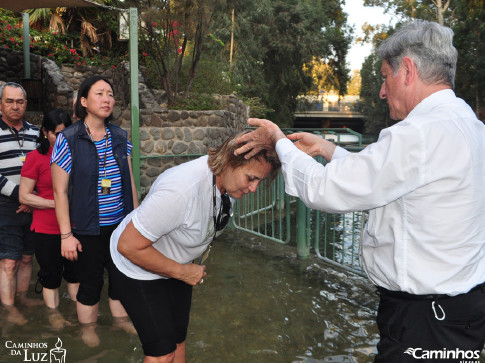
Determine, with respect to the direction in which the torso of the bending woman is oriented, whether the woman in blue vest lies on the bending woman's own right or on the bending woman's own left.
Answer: on the bending woman's own left

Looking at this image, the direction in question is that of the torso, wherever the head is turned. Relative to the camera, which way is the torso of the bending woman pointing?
to the viewer's right

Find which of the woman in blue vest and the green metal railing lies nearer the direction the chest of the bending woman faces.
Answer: the green metal railing

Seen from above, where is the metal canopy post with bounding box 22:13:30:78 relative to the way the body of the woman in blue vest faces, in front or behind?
behind

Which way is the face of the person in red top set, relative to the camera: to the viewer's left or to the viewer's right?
to the viewer's right

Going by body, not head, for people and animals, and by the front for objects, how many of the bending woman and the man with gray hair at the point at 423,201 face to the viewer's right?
1

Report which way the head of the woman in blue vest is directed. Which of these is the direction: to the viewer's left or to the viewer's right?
to the viewer's right
